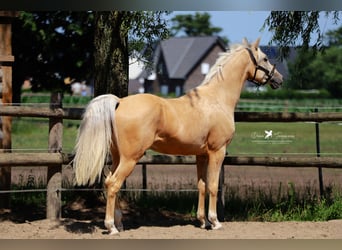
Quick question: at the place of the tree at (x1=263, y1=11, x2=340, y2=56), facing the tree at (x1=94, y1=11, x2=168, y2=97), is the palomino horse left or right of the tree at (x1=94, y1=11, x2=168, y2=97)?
left

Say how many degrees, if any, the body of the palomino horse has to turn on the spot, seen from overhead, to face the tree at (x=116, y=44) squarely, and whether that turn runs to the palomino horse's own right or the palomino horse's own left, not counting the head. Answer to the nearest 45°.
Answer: approximately 135° to the palomino horse's own left

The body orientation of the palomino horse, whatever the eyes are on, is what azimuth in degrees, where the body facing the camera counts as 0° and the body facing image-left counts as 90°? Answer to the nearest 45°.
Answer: approximately 270°

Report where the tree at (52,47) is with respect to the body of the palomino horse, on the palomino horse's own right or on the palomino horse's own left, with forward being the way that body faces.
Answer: on the palomino horse's own left

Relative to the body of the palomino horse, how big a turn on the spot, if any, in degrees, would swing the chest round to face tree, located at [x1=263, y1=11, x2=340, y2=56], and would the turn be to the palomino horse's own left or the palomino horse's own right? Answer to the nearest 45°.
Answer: approximately 45° to the palomino horse's own left
